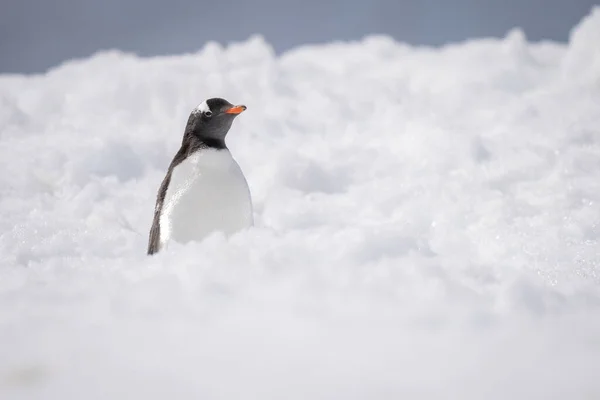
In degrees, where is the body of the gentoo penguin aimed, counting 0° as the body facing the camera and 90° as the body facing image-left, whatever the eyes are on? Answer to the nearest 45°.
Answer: approximately 315°
